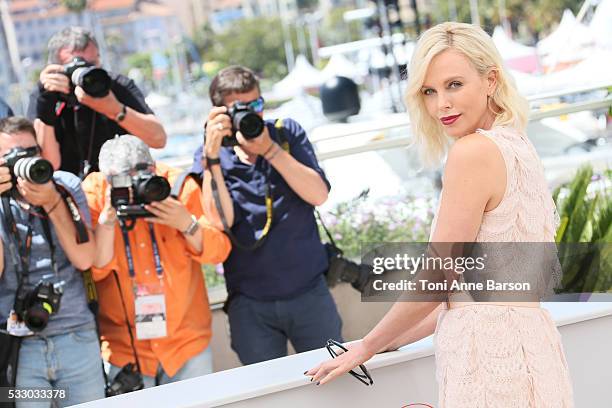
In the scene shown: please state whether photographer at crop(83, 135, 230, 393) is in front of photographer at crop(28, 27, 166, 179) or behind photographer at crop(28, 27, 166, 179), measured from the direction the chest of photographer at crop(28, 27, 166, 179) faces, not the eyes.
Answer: in front

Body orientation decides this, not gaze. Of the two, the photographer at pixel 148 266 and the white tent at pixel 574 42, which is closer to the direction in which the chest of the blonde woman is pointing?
the photographer

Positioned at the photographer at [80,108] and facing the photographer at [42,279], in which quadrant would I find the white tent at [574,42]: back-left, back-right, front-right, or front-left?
back-left

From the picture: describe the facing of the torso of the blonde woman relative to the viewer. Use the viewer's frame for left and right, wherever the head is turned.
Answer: facing away from the viewer and to the left of the viewer

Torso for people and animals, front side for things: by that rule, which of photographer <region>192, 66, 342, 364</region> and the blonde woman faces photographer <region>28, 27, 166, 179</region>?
the blonde woman

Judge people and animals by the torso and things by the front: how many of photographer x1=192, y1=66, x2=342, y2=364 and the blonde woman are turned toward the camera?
1

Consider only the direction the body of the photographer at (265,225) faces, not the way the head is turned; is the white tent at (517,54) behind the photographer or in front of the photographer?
behind

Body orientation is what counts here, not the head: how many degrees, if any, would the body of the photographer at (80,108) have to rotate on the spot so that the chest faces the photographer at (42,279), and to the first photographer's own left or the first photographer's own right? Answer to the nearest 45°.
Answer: approximately 45° to the first photographer's own right
